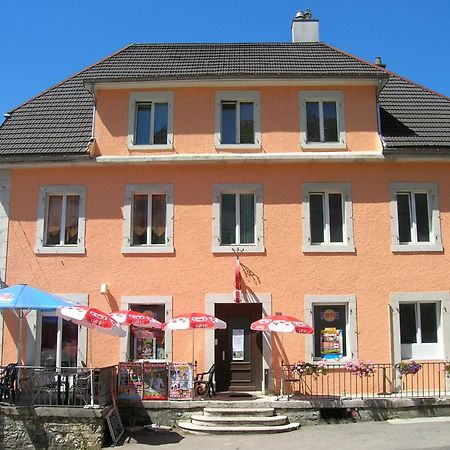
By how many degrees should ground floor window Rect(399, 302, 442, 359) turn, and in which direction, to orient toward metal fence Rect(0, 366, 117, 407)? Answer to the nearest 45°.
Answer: approximately 45° to its right

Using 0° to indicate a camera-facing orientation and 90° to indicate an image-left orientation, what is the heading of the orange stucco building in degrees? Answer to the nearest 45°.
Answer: approximately 0°

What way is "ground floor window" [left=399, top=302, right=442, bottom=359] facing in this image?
toward the camera

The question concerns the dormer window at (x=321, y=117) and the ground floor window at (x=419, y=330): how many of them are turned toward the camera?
2

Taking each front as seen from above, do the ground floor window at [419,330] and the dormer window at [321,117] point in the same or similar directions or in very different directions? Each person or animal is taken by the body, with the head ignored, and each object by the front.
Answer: same or similar directions
